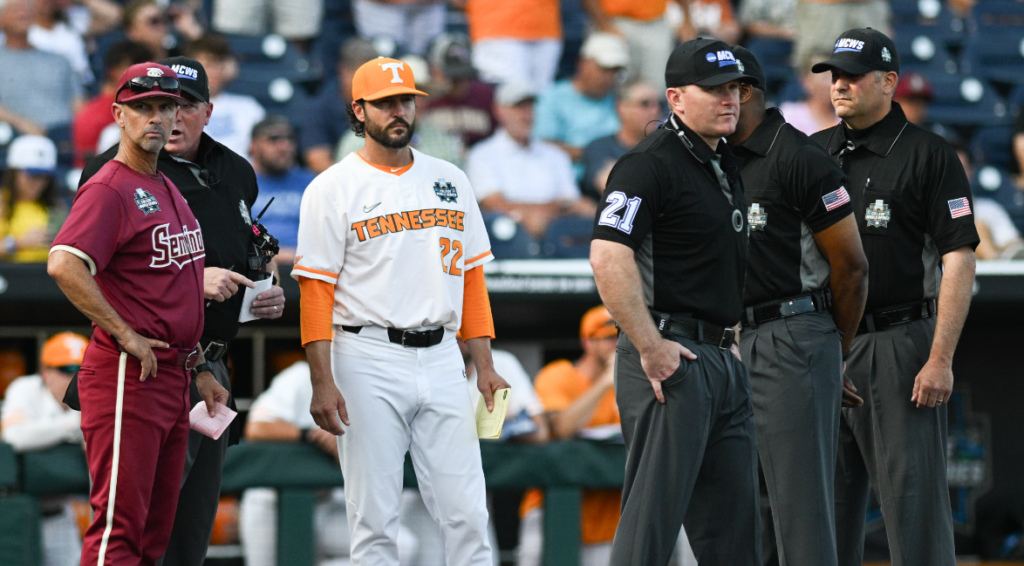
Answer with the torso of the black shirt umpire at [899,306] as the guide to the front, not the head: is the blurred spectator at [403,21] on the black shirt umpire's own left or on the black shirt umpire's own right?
on the black shirt umpire's own right

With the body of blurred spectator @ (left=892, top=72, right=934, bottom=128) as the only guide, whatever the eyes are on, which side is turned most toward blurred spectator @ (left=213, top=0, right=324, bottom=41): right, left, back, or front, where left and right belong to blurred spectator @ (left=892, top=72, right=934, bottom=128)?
right

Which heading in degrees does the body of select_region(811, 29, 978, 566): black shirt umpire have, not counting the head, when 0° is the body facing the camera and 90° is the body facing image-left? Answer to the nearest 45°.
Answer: approximately 45°

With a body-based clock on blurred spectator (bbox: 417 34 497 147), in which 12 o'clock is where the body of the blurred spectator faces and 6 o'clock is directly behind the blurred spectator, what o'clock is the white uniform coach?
The white uniform coach is roughly at 12 o'clock from the blurred spectator.

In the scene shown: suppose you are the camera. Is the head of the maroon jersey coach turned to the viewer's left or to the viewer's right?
to the viewer's right

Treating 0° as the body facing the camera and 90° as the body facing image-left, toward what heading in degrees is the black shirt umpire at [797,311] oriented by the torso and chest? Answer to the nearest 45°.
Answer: approximately 45°

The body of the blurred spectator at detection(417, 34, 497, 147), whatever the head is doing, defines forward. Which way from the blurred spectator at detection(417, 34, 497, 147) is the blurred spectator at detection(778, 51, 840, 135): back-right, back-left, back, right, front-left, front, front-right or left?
left
